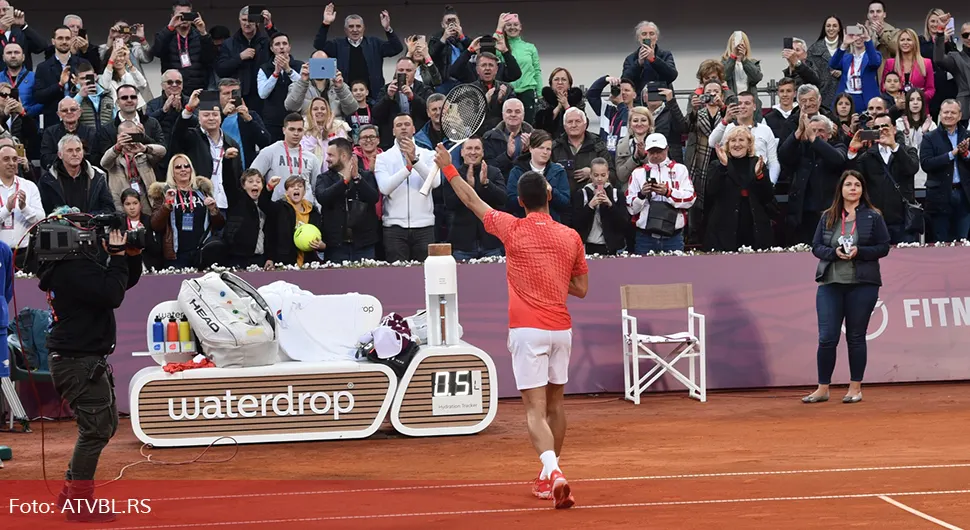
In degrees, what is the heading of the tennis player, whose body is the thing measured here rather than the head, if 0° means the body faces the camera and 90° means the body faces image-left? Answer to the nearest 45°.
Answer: approximately 180°

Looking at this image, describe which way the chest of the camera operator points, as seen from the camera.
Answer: to the viewer's right

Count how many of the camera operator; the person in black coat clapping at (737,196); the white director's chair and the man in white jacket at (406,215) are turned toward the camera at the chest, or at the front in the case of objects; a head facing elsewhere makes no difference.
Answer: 3
